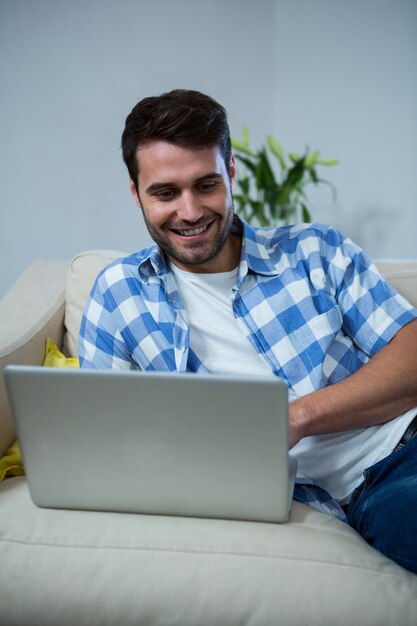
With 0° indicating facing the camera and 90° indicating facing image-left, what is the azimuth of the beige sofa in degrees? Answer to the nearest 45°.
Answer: approximately 0°

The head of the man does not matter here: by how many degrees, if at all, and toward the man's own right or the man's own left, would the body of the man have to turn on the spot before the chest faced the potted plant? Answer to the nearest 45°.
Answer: approximately 180°

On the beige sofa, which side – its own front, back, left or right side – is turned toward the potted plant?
back
